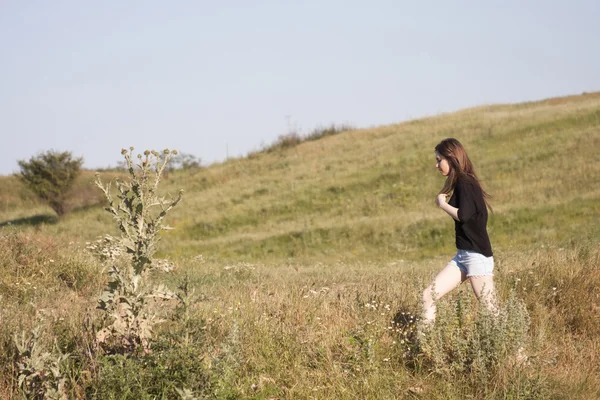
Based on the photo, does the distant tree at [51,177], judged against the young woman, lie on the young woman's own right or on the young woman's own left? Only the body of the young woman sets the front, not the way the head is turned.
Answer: on the young woman's own right

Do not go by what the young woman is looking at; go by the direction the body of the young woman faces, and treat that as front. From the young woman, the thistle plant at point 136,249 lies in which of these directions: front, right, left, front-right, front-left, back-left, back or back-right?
front-left

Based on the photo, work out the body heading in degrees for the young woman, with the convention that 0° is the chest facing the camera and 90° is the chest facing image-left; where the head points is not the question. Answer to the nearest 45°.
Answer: approximately 90°
